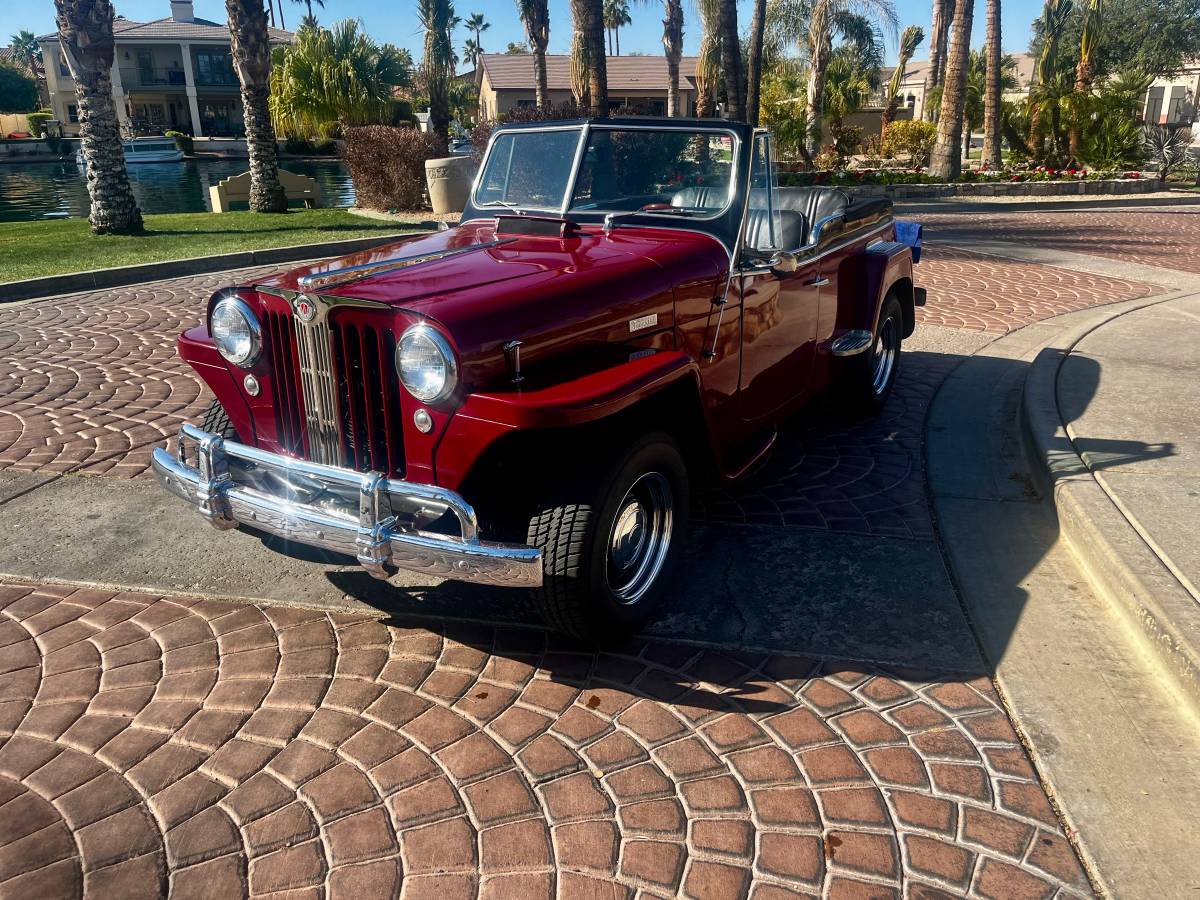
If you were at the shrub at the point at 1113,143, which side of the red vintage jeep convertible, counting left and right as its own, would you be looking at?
back

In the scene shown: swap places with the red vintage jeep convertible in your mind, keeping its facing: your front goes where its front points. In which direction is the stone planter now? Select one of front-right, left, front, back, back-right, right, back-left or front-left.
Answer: back-right

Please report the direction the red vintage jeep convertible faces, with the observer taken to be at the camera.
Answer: facing the viewer and to the left of the viewer

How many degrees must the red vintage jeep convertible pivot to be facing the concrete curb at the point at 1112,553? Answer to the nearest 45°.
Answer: approximately 135° to its left

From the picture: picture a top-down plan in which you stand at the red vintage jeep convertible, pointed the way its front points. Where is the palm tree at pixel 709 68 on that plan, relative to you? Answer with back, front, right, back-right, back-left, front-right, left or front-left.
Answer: back-right

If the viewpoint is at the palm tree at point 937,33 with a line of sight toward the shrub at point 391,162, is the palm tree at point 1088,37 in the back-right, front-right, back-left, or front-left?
back-left

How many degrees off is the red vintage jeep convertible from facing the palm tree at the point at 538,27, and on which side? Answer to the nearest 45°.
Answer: approximately 135° to its right

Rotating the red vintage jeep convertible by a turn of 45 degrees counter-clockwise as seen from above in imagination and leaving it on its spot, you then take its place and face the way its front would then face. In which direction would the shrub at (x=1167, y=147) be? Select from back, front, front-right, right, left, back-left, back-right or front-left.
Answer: back-left

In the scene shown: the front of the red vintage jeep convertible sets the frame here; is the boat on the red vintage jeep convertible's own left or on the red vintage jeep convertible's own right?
on the red vintage jeep convertible's own right

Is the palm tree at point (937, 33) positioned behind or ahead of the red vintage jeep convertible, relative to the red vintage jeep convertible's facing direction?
behind

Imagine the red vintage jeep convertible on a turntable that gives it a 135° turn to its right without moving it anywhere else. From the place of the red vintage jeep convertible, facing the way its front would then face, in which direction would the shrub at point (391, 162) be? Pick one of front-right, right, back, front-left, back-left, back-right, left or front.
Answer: front

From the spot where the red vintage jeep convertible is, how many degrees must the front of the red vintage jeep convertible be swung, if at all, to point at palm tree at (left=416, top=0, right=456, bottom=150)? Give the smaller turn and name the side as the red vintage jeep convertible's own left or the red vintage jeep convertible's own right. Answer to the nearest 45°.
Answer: approximately 135° to the red vintage jeep convertible's own right

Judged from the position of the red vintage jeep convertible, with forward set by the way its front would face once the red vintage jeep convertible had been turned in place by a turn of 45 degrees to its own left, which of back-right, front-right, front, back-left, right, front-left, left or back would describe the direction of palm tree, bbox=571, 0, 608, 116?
back
